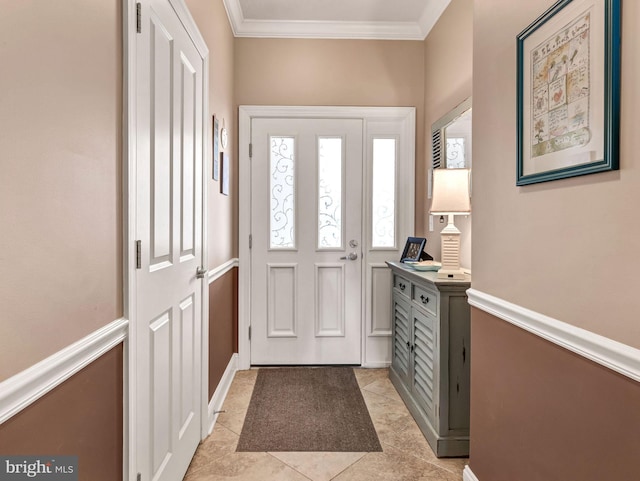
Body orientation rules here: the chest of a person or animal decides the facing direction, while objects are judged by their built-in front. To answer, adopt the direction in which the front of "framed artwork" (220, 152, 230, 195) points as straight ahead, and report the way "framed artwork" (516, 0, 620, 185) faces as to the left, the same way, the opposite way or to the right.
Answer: the opposite way

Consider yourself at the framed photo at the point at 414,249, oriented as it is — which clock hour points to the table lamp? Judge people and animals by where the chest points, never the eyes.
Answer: The table lamp is roughly at 10 o'clock from the framed photo.

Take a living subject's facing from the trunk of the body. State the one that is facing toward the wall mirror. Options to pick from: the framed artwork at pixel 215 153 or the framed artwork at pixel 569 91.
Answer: the framed artwork at pixel 215 153

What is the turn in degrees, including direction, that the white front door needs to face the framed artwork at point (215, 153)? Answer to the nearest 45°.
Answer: approximately 45° to its right

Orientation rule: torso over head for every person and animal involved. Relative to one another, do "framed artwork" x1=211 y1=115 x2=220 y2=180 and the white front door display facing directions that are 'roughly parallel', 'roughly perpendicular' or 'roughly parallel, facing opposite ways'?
roughly perpendicular

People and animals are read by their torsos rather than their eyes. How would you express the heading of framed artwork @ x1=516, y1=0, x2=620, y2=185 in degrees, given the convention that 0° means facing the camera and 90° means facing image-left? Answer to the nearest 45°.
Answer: approximately 45°

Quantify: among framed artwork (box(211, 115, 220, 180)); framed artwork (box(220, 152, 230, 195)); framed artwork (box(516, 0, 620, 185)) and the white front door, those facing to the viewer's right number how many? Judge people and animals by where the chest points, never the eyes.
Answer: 2

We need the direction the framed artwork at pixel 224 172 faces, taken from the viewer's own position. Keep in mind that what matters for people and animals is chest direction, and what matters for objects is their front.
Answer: facing to the right of the viewer

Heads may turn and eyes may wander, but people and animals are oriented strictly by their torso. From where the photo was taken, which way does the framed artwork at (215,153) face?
to the viewer's right
